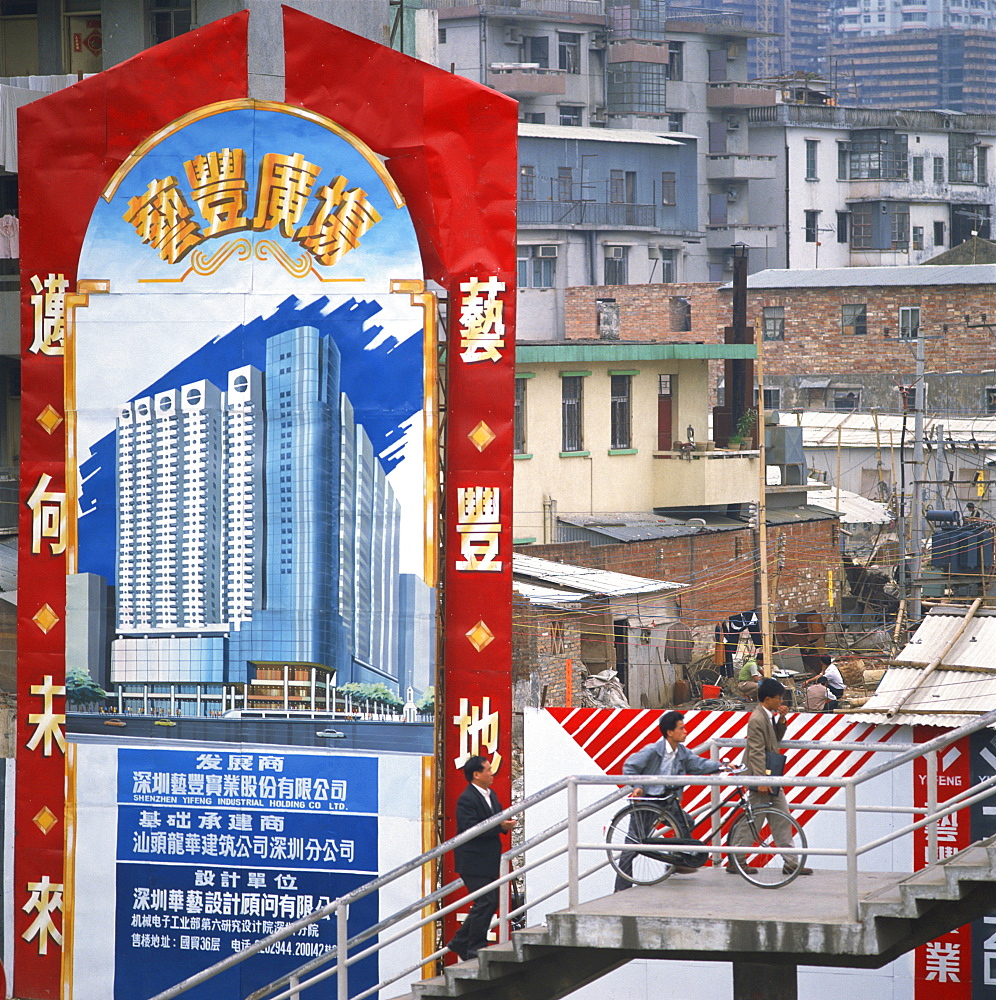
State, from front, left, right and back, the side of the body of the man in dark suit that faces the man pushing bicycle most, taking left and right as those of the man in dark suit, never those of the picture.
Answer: front

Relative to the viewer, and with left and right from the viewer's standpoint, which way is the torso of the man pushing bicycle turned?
facing to the right of the viewer

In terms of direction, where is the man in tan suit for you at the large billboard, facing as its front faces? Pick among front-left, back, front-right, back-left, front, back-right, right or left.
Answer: front-left

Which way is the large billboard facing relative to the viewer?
toward the camera

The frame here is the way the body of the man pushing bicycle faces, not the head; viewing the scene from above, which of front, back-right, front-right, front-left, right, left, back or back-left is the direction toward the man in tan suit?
front

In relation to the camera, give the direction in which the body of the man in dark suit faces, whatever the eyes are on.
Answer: to the viewer's right
